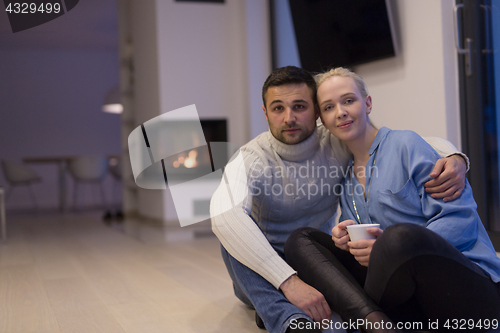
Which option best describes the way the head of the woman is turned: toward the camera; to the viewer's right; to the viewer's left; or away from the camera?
toward the camera

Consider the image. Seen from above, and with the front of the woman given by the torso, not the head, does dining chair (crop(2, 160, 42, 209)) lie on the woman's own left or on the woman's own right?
on the woman's own right

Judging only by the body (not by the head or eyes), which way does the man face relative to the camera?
toward the camera

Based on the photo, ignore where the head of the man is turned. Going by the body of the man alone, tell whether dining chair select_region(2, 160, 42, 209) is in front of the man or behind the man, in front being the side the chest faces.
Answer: behind

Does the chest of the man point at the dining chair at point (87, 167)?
no

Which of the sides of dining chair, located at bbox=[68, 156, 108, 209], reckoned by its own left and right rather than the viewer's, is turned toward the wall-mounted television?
back

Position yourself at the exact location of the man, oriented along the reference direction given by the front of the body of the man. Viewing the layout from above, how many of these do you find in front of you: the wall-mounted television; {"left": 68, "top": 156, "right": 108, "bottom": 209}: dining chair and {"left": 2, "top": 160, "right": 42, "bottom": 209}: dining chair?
0

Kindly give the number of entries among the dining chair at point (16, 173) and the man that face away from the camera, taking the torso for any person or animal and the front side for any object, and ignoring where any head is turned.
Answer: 0

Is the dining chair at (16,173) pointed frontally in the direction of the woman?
no

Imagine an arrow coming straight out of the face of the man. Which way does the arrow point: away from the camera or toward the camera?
toward the camera

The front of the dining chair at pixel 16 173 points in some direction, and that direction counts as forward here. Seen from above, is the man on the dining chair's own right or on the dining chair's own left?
on the dining chair's own right

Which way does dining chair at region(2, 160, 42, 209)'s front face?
to the viewer's right
